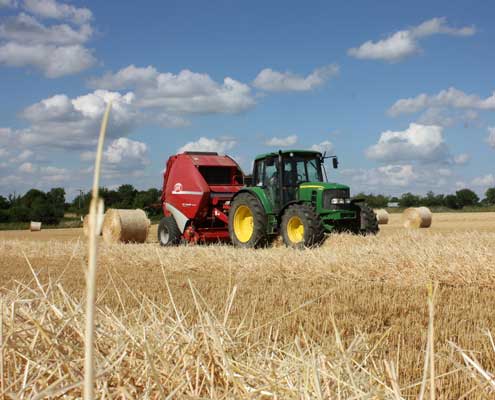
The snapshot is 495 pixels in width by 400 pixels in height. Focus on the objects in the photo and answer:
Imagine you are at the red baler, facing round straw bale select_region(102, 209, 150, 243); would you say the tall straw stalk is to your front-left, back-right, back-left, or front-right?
back-left

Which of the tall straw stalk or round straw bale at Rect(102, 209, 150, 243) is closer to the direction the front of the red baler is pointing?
the tall straw stalk

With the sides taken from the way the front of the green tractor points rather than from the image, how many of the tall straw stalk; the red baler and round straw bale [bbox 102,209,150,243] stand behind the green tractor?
2

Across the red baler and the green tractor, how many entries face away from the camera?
0

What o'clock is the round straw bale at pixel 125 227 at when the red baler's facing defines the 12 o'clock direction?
The round straw bale is roughly at 6 o'clock from the red baler.

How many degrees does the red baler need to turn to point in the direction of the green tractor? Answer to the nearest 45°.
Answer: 0° — it already faces it

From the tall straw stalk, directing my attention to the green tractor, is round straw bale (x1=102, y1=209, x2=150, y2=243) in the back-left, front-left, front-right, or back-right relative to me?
front-left

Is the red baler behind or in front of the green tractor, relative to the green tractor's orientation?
behind

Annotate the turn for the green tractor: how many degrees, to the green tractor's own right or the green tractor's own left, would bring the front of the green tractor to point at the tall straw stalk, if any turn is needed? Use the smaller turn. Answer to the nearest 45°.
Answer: approximately 45° to the green tractor's own right

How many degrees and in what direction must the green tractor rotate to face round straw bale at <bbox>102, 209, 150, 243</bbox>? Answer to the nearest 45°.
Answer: approximately 180°

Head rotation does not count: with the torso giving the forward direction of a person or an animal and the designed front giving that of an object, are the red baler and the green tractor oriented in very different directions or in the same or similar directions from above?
same or similar directions

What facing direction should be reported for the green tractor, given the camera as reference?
facing the viewer and to the right of the viewer

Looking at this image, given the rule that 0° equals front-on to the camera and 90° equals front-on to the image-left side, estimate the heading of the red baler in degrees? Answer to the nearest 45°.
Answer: approximately 315°
